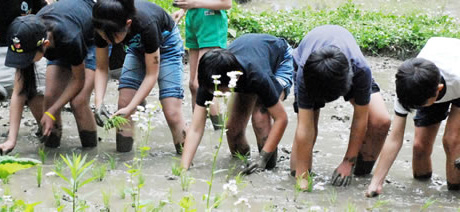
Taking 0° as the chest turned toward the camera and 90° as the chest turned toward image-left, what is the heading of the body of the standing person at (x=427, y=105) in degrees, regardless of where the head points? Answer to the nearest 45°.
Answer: approximately 45°

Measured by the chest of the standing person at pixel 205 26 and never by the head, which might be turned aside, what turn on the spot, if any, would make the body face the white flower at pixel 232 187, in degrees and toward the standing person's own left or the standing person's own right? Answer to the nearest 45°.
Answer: approximately 45° to the standing person's own left

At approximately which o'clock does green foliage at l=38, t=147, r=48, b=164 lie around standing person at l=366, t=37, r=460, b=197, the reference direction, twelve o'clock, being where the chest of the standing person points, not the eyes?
The green foliage is roughly at 1 o'clock from the standing person.

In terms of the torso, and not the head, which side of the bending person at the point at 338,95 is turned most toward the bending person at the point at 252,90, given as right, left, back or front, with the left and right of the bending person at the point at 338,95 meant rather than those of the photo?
right

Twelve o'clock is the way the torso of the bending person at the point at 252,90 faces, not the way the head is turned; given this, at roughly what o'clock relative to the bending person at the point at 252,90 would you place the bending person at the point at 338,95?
the bending person at the point at 338,95 is roughly at 8 o'clock from the bending person at the point at 252,90.

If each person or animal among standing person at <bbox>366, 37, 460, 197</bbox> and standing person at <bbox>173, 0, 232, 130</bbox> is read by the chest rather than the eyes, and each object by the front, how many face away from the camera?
0

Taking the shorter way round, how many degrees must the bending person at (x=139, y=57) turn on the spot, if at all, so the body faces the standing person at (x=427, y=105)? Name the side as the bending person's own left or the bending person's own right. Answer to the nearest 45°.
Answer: approximately 90° to the bending person's own left

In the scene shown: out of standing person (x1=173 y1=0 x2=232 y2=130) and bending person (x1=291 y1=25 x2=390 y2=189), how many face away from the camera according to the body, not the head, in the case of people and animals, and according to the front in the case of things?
0
